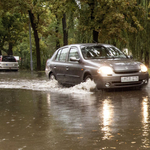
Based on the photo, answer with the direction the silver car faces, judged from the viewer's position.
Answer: facing the viewer and to the right of the viewer

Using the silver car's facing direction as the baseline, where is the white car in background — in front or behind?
behind

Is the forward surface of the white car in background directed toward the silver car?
no
